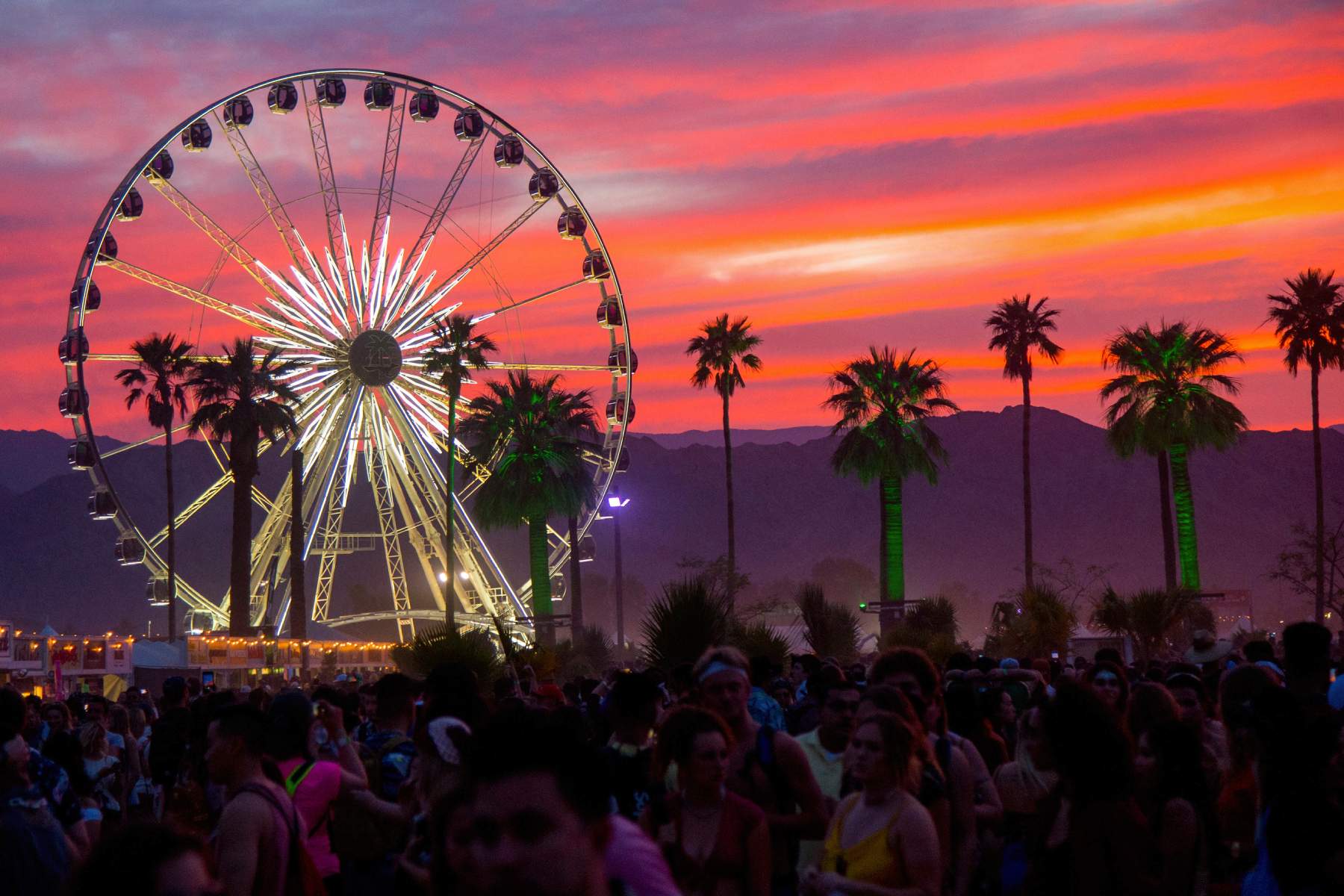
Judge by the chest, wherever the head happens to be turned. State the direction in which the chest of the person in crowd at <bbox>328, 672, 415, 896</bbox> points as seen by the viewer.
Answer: away from the camera

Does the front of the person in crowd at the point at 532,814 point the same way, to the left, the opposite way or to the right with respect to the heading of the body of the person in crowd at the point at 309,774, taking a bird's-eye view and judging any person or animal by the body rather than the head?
the opposite way

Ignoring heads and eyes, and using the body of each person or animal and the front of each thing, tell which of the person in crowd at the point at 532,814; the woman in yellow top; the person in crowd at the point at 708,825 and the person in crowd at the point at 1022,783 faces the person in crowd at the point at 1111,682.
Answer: the person in crowd at the point at 1022,783

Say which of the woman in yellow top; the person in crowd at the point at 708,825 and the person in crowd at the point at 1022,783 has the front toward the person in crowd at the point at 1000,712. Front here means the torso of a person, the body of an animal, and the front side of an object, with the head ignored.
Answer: the person in crowd at the point at 1022,783

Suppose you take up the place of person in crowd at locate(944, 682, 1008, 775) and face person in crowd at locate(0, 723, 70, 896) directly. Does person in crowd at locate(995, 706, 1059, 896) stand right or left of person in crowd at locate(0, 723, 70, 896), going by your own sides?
left

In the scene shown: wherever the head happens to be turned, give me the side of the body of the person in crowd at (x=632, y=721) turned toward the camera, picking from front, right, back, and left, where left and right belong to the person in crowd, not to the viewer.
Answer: back

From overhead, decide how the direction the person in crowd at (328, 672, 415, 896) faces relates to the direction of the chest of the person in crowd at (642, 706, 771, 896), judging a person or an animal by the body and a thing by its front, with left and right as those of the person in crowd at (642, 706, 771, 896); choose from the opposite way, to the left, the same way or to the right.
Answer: the opposite way

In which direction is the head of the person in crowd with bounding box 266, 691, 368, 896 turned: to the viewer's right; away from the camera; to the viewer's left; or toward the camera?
away from the camera

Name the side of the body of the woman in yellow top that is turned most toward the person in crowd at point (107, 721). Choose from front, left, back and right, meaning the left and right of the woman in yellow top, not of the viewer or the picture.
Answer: right

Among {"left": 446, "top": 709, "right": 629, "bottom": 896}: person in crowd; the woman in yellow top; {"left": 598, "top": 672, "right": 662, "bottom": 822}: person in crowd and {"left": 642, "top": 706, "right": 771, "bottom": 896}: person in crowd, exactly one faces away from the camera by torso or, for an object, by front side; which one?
{"left": 598, "top": 672, "right": 662, "bottom": 822}: person in crowd

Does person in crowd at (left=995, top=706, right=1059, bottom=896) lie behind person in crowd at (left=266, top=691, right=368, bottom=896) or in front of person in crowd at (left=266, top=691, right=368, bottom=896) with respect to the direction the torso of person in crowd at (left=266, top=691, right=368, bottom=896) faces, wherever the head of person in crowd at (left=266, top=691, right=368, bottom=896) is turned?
in front
